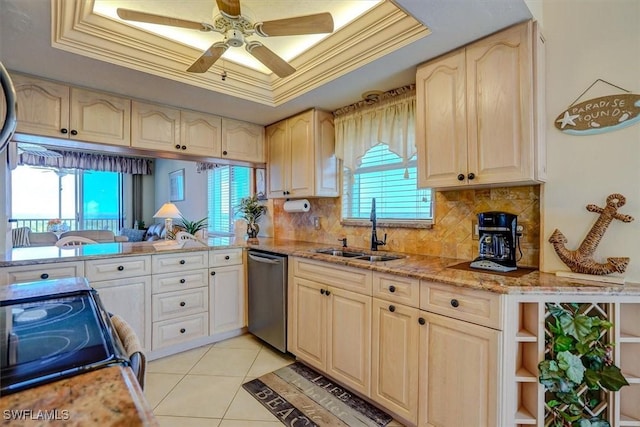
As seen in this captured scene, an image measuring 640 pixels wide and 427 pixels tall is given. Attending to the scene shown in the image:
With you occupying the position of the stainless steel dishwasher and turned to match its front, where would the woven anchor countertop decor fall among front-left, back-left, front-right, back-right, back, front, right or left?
left

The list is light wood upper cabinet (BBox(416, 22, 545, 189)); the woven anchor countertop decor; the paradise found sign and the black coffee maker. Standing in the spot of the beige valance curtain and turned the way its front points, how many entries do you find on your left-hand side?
4

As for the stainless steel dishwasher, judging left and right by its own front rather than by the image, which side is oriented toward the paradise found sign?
left

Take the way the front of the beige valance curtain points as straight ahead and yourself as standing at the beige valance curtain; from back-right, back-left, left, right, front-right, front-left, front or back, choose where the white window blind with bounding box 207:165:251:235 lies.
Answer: right

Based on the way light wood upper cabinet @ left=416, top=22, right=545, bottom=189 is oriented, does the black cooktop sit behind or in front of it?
in front

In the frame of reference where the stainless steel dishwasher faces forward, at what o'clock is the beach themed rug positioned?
The beach themed rug is roughly at 10 o'clock from the stainless steel dishwasher.

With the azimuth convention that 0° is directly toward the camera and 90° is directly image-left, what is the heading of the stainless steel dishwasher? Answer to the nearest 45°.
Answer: approximately 45°

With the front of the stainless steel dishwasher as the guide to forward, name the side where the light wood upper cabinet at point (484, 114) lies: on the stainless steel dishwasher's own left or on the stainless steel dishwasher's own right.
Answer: on the stainless steel dishwasher's own left

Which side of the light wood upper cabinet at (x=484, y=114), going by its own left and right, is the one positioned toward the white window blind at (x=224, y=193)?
right

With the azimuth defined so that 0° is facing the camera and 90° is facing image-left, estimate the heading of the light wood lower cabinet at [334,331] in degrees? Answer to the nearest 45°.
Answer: approximately 45°
